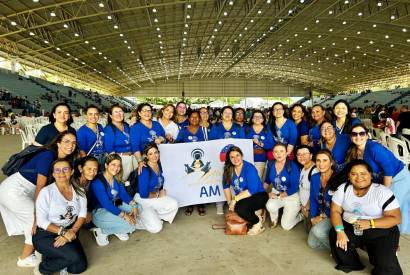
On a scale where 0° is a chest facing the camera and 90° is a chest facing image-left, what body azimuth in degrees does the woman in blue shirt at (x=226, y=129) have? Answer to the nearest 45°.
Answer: approximately 0°

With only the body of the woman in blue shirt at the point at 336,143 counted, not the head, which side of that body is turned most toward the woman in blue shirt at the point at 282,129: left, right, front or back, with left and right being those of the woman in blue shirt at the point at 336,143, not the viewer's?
right

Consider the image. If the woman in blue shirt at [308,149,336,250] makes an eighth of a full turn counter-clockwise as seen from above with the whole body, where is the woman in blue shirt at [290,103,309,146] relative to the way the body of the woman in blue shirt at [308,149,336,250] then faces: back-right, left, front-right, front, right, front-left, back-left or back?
back

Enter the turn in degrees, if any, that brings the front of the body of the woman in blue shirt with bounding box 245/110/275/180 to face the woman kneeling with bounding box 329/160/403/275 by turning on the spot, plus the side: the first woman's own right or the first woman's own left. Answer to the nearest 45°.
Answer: approximately 45° to the first woman's own left

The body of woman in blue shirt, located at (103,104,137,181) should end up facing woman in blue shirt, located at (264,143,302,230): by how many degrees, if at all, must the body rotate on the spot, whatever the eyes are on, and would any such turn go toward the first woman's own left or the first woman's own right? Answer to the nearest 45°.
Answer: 0° — they already face them

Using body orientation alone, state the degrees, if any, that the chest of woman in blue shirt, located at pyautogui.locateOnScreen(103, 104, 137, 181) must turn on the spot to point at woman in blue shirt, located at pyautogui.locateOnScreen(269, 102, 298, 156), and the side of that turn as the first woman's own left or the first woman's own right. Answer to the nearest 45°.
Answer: approximately 45° to the first woman's own left

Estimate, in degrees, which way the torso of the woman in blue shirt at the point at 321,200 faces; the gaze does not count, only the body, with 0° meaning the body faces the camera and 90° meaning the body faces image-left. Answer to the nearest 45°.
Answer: approximately 45°
